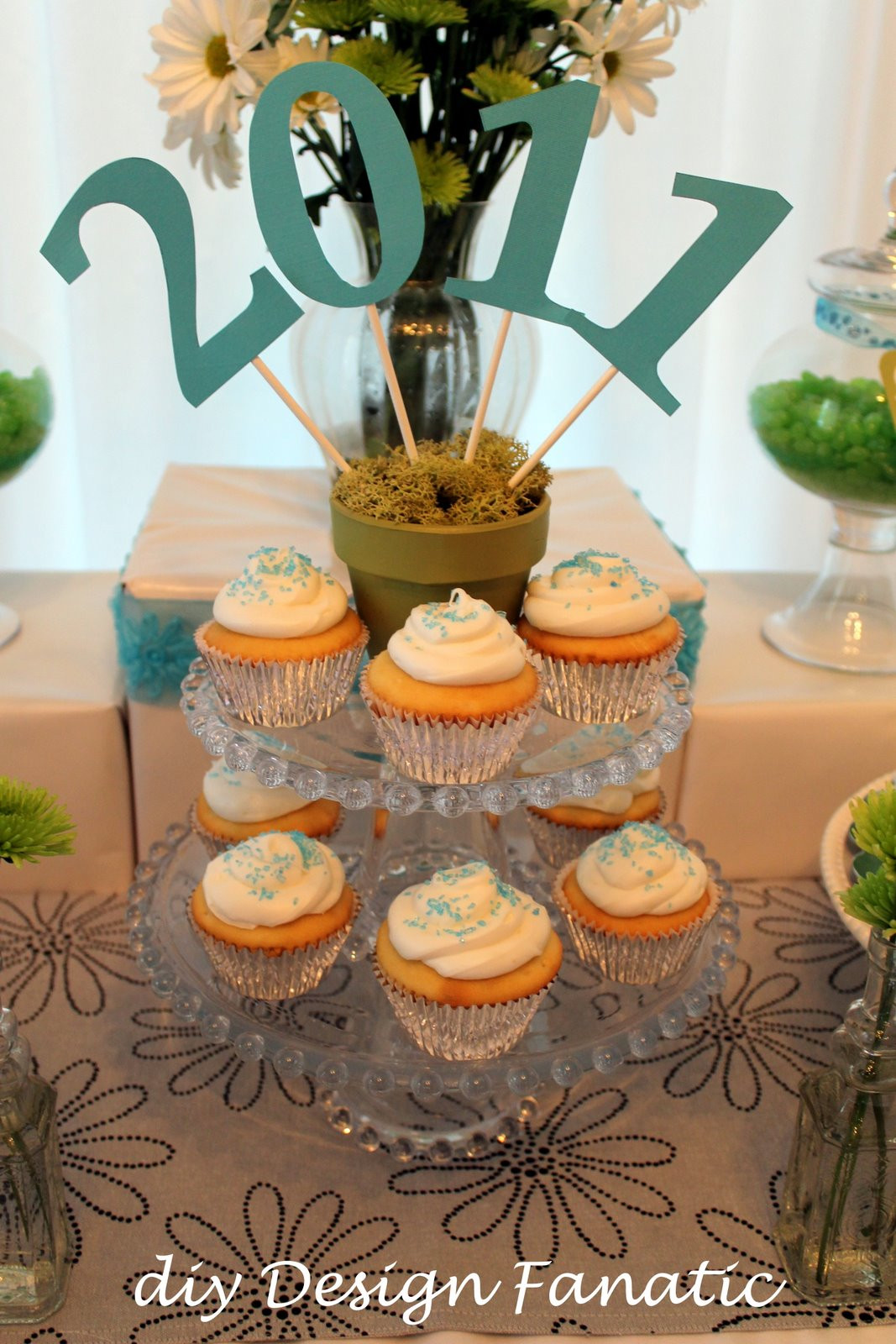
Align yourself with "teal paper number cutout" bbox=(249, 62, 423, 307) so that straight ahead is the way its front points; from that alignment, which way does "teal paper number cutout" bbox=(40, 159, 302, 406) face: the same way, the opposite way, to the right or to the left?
the same way

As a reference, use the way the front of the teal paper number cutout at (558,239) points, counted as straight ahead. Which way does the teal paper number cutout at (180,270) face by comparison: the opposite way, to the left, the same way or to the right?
the same way

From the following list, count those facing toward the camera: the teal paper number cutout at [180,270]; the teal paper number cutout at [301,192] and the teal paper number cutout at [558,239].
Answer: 3

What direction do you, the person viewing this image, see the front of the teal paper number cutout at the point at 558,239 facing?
facing the viewer

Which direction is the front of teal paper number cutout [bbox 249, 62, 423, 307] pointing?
toward the camera

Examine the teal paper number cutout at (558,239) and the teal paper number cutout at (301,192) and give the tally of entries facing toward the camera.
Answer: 2

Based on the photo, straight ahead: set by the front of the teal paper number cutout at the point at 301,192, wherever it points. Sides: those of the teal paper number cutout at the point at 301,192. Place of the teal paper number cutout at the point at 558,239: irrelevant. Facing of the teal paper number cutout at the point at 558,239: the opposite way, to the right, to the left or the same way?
the same way

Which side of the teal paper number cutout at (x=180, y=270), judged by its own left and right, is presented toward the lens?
front
